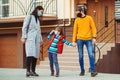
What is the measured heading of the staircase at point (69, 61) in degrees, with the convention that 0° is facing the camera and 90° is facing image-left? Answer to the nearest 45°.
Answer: approximately 0°

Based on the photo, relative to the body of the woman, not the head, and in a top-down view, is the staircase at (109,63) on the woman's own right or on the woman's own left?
on the woman's own left

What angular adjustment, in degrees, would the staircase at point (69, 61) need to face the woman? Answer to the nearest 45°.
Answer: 0° — it already faces them

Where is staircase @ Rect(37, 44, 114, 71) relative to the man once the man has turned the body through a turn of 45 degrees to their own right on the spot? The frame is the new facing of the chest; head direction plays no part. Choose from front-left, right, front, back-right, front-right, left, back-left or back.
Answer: back-right

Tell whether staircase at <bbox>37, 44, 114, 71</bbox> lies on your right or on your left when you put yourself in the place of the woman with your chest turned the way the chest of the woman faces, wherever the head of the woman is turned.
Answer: on your left

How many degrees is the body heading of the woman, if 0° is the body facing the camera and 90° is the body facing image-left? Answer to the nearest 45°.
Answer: approximately 315°

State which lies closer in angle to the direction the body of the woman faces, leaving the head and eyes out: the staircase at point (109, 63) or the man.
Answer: the man
